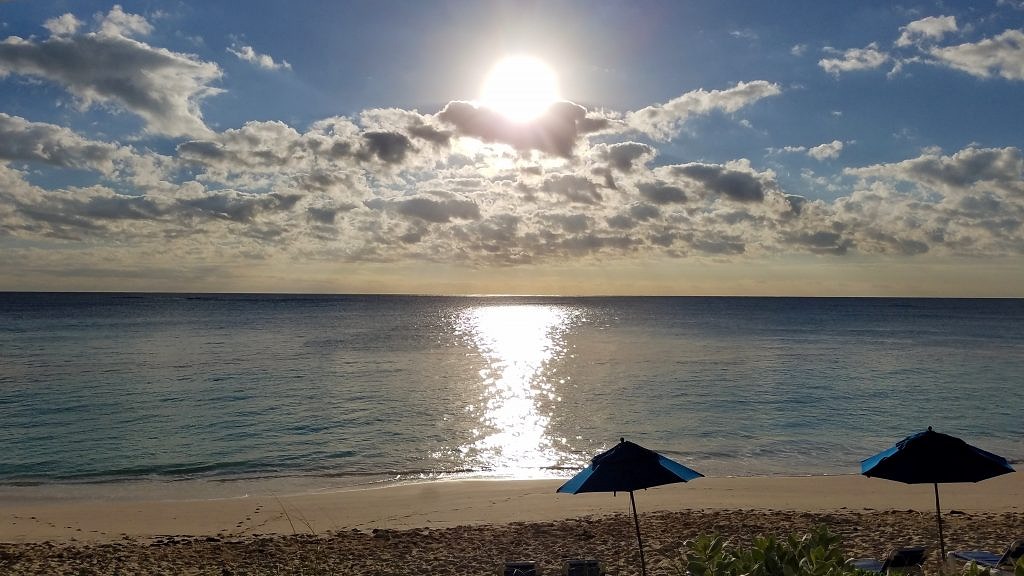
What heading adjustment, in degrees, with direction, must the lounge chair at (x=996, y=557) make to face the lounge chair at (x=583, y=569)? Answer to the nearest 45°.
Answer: approximately 90° to its left

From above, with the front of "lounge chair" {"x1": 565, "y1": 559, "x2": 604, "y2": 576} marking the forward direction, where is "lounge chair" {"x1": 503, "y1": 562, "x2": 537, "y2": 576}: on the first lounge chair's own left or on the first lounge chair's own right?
on the first lounge chair's own left

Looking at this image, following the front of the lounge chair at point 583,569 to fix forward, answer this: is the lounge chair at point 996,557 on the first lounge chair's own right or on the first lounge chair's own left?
on the first lounge chair's own right

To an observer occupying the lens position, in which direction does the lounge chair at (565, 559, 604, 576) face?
facing away from the viewer

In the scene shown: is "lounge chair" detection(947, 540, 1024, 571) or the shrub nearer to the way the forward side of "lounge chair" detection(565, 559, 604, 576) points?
the lounge chair

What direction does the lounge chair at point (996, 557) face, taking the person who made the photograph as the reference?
facing away from the viewer and to the left of the viewer

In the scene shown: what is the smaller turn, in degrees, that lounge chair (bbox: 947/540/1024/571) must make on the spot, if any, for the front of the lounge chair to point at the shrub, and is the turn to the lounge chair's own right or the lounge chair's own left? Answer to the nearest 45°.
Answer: approximately 135° to the lounge chair's own left
